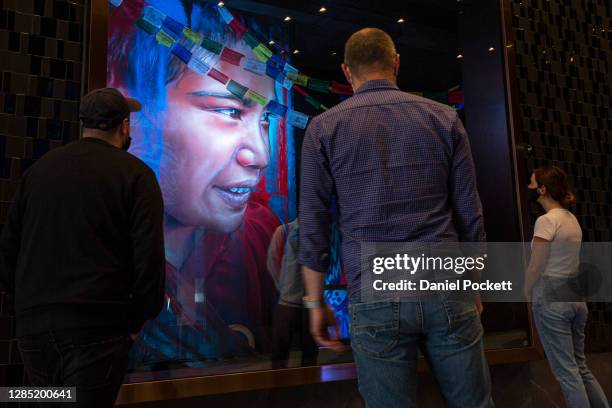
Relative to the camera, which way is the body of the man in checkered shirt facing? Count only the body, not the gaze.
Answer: away from the camera

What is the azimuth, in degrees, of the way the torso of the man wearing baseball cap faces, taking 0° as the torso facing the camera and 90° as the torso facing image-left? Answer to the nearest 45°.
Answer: approximately 225°

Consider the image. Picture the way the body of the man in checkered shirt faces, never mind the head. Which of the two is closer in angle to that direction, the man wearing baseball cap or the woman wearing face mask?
the woman wearing face mask

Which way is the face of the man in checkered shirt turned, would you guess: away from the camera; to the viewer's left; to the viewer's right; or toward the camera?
away from the camera

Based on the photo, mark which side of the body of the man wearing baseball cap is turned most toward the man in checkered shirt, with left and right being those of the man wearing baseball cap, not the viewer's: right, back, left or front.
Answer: right

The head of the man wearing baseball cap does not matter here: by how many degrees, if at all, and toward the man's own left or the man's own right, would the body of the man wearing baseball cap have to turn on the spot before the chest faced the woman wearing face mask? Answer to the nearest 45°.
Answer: approximately 45° to the man's own right

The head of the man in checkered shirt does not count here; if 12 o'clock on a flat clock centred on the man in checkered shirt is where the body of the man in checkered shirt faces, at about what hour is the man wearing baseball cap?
The man wearing baseball cap is roughly at 9 o'clock from the man in checkered shirt.

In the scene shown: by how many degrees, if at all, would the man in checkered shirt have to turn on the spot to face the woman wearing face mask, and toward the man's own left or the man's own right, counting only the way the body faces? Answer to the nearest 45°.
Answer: approximately 45° to the man's own right

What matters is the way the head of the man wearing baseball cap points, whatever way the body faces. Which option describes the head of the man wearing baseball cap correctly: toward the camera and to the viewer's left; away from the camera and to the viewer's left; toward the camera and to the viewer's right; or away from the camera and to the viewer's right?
away from the camera and to the viewer's right
